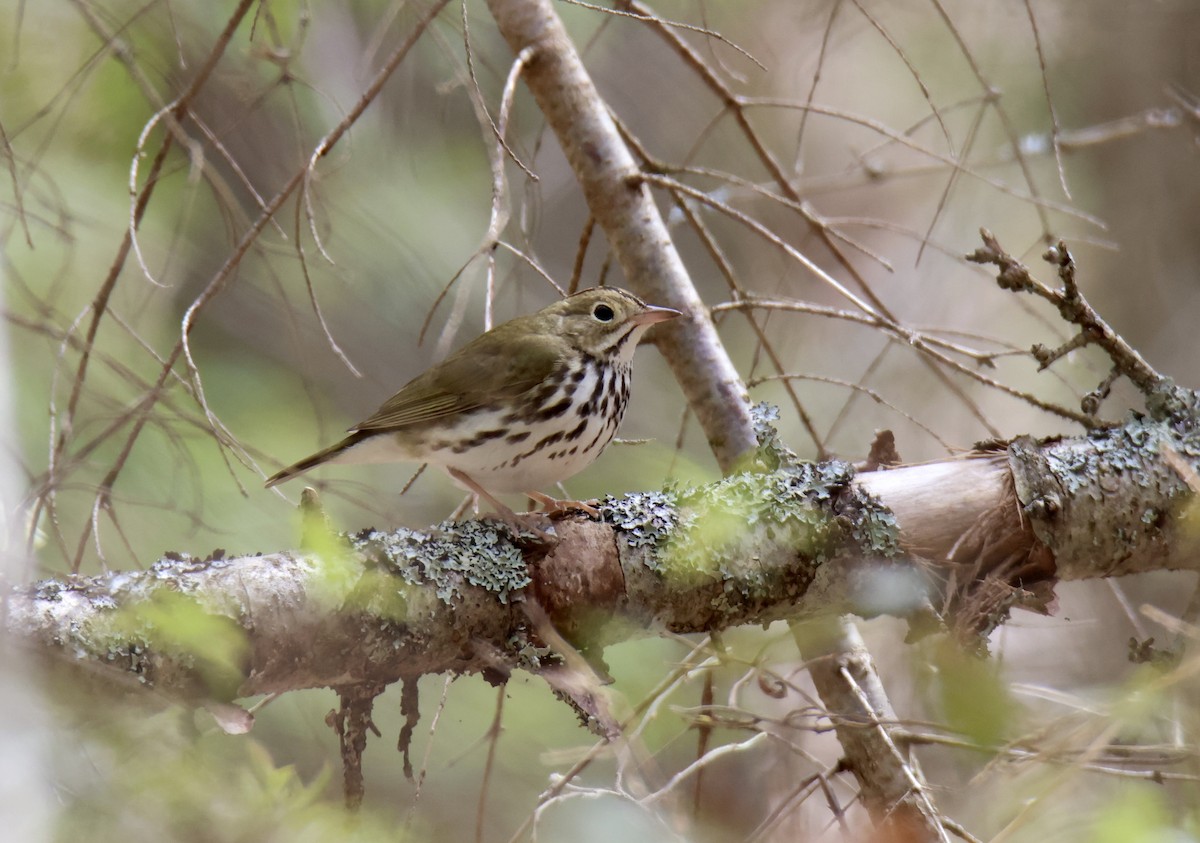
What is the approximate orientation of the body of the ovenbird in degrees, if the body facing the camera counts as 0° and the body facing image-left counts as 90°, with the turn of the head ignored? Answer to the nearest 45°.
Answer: approximately 270°
